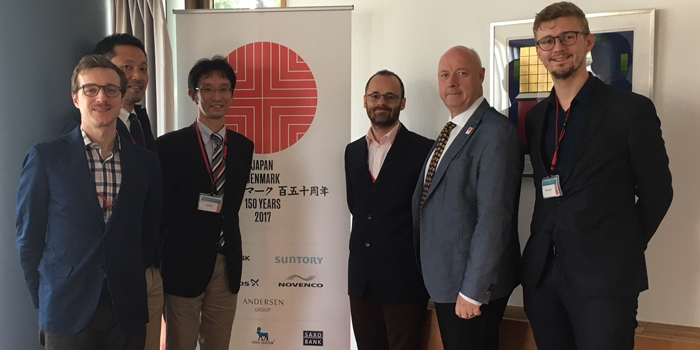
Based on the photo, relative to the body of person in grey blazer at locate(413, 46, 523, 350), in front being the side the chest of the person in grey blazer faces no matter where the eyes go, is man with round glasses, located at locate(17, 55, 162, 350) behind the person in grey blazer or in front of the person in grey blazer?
in front

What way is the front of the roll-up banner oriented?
toward the camera

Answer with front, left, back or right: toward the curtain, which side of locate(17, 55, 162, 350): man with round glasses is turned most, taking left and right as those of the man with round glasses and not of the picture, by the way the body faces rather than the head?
back

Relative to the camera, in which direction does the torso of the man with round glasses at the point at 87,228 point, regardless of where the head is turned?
toward the camera

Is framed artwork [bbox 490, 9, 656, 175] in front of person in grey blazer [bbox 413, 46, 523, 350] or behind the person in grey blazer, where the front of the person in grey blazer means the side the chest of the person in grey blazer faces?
behind

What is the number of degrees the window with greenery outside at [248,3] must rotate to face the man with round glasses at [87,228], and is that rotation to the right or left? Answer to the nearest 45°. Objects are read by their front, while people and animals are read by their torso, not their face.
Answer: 0° — it already faces them

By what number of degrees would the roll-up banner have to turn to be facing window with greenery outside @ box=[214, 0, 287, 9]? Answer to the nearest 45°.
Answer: approximately 180°

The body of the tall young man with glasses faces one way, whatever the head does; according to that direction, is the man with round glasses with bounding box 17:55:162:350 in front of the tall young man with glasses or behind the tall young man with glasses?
in front

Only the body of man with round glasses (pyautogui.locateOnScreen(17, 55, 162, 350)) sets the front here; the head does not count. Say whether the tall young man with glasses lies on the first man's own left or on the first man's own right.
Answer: on the first man's own left

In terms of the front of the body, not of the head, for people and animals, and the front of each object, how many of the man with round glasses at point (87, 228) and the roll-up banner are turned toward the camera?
2
